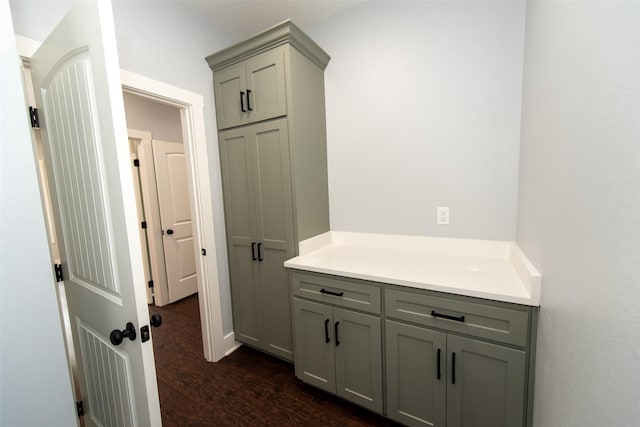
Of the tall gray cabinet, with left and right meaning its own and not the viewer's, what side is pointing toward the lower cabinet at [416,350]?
left

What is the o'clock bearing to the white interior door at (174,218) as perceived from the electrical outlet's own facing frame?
The white interior door is roughly at 3 o'clock from the electrical outlet.

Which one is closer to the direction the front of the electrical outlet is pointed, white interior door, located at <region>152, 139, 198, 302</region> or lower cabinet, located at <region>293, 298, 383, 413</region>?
the lower cabinet

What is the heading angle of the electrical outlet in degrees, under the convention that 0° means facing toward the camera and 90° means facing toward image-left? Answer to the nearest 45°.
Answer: approximately 0°

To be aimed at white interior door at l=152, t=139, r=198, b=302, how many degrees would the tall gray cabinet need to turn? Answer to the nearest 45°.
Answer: approximately 90° to its right

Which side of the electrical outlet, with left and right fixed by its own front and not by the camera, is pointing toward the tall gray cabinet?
right
